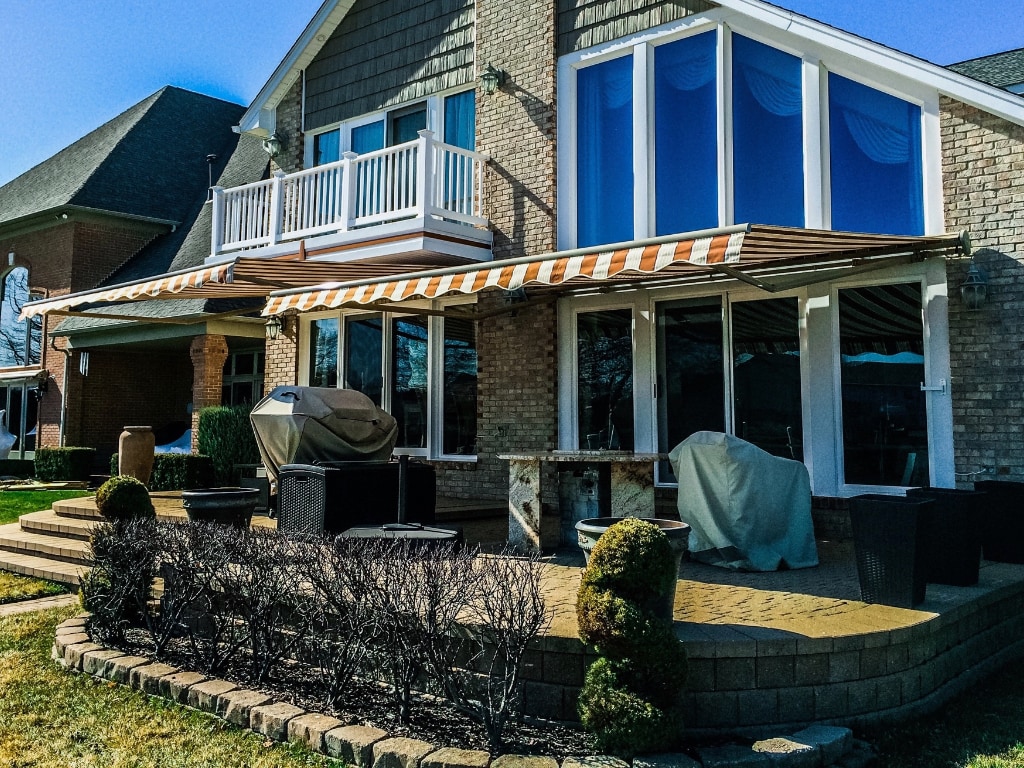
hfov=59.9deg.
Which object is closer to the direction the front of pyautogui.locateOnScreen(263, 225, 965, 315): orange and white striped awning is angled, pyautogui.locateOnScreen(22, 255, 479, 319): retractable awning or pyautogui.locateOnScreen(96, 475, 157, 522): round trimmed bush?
the round trimmed bush

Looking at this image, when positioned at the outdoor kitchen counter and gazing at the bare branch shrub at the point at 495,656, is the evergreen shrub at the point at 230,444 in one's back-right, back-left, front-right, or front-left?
back-right

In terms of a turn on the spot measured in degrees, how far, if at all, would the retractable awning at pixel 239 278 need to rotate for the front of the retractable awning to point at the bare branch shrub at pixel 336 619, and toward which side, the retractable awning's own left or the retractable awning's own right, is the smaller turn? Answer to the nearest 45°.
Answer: approximately 45° to the retractable awning's own left

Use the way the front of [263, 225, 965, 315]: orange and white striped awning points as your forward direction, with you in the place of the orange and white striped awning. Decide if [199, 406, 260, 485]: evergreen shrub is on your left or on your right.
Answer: on your right

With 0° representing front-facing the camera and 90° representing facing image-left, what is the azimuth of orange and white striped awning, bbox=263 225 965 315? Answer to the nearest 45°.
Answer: approximately 45°

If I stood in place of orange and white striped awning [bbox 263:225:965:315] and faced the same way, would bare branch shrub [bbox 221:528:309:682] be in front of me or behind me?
in front

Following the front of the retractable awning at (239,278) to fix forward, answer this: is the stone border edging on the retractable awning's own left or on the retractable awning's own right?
on the retractable awning's own left

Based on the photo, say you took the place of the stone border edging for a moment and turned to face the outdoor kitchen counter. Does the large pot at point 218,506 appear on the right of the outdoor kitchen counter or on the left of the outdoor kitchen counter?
left

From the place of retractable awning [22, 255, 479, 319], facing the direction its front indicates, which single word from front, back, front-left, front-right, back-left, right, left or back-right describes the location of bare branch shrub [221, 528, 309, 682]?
front-left

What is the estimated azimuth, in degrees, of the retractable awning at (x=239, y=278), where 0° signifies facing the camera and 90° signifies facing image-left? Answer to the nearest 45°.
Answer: approximately 45°

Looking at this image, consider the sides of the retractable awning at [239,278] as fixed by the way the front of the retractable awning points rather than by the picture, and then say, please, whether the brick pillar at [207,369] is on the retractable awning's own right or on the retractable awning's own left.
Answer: on the retractable awning's own right
